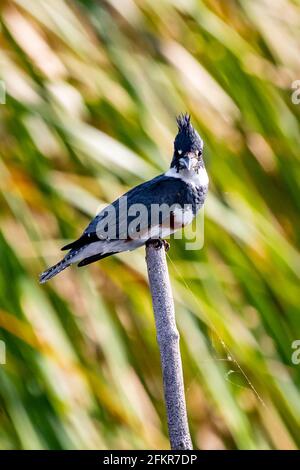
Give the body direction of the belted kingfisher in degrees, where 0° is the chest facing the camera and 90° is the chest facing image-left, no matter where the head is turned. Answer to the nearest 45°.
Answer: approximately 270°
